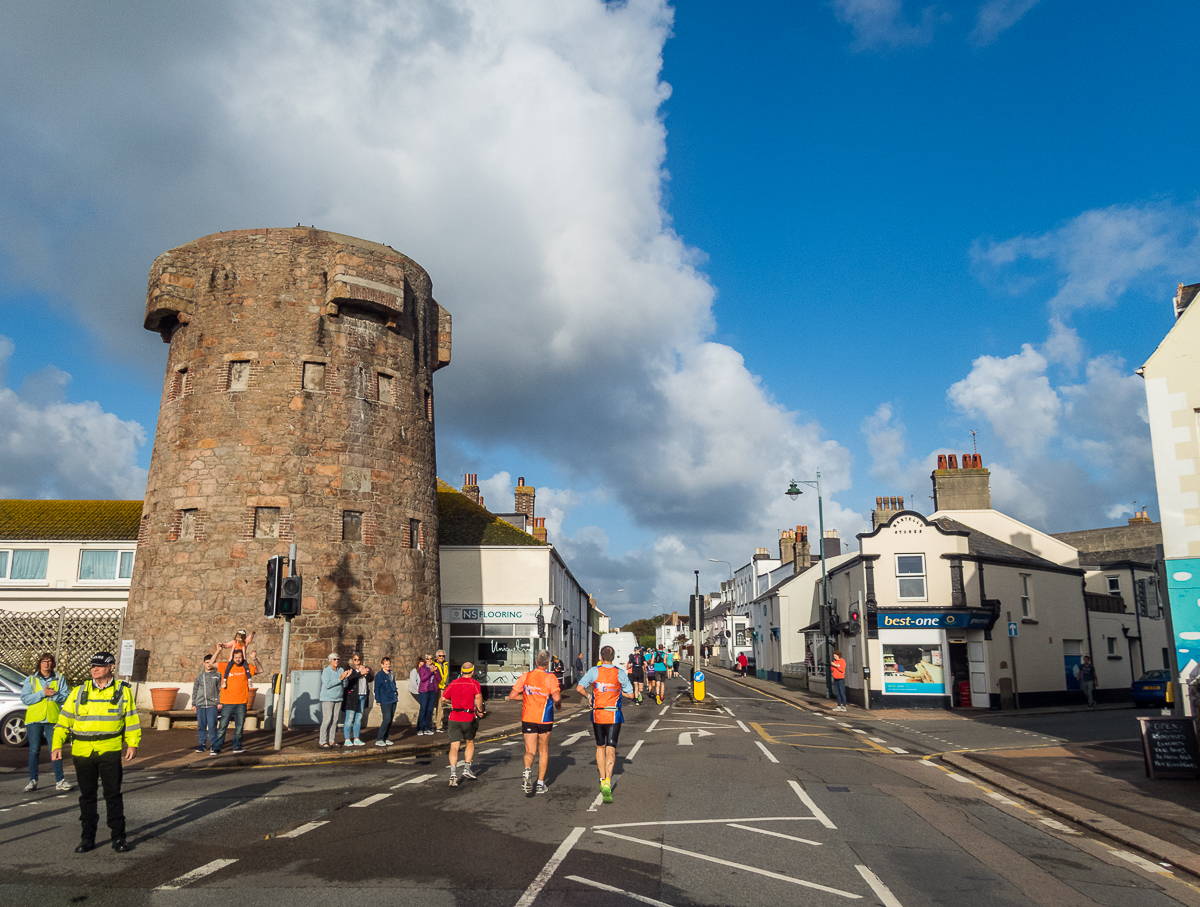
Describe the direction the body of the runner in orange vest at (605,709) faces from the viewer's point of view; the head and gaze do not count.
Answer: away from the camera

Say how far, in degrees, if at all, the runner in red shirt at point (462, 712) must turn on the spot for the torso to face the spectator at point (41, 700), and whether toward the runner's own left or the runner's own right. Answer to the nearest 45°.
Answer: approximately 90° to the runner's own left

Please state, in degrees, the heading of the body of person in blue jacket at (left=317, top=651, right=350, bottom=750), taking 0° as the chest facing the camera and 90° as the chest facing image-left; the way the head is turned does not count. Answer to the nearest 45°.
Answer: approximately 315°

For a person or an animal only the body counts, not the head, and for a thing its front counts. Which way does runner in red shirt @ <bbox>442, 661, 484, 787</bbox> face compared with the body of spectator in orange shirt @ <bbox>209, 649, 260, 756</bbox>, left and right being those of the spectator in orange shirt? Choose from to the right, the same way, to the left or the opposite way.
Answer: the opposite way

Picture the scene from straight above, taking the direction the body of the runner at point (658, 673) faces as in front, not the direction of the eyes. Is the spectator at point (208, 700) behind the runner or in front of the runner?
behind

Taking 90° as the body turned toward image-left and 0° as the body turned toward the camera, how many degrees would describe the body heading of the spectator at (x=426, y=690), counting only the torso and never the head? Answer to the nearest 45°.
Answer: approximately 315°

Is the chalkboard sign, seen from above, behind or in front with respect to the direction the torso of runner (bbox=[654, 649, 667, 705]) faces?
behind

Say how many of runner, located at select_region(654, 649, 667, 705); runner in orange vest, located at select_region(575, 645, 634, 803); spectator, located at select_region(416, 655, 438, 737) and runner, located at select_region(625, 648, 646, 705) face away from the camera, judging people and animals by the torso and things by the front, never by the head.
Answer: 3

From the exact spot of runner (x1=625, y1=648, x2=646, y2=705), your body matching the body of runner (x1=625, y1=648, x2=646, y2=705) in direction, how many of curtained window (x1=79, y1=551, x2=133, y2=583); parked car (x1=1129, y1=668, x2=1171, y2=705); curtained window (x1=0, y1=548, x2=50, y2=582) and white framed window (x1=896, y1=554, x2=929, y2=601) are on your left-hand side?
2

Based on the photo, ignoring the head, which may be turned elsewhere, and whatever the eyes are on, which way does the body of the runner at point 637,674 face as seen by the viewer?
away from the camera
